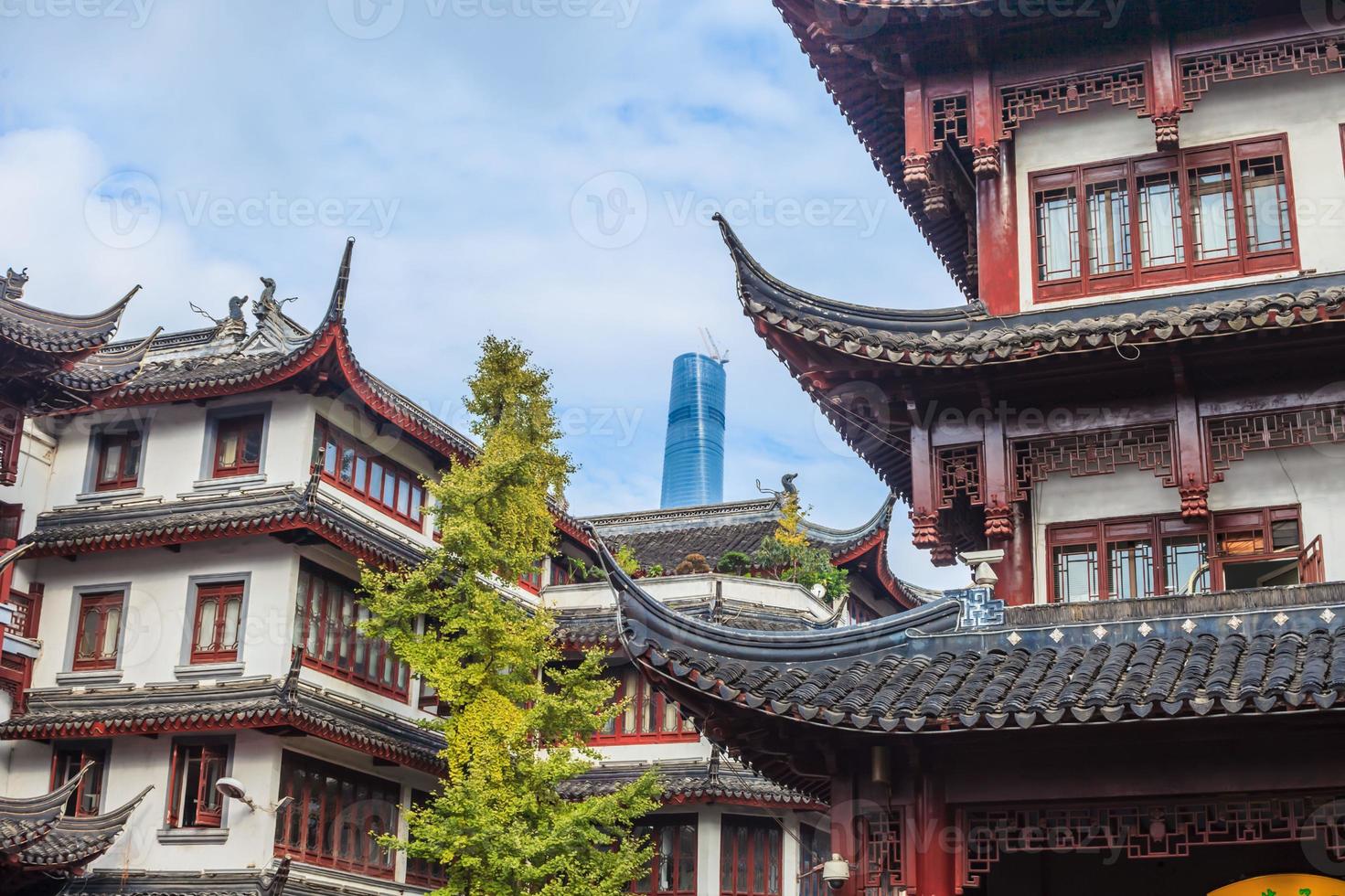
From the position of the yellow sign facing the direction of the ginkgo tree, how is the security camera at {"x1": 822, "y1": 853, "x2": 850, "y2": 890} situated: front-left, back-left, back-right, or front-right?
front-left

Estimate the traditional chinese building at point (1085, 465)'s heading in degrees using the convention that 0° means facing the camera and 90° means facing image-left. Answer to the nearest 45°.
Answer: approximately 0°

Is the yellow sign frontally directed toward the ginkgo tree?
no

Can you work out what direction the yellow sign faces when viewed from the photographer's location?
facing the viewer

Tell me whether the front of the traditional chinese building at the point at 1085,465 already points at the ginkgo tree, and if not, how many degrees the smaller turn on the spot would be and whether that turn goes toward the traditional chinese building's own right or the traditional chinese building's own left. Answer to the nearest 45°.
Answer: approximately 135° to the traditional chinese building's own right

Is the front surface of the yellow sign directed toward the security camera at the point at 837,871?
no
